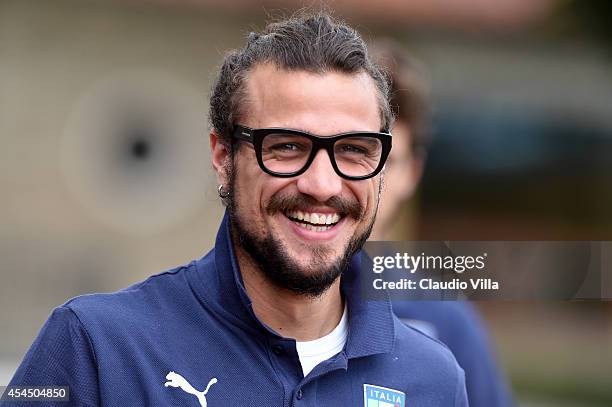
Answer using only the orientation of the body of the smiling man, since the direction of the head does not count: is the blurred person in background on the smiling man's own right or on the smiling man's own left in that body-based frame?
on the smiling man's own left
